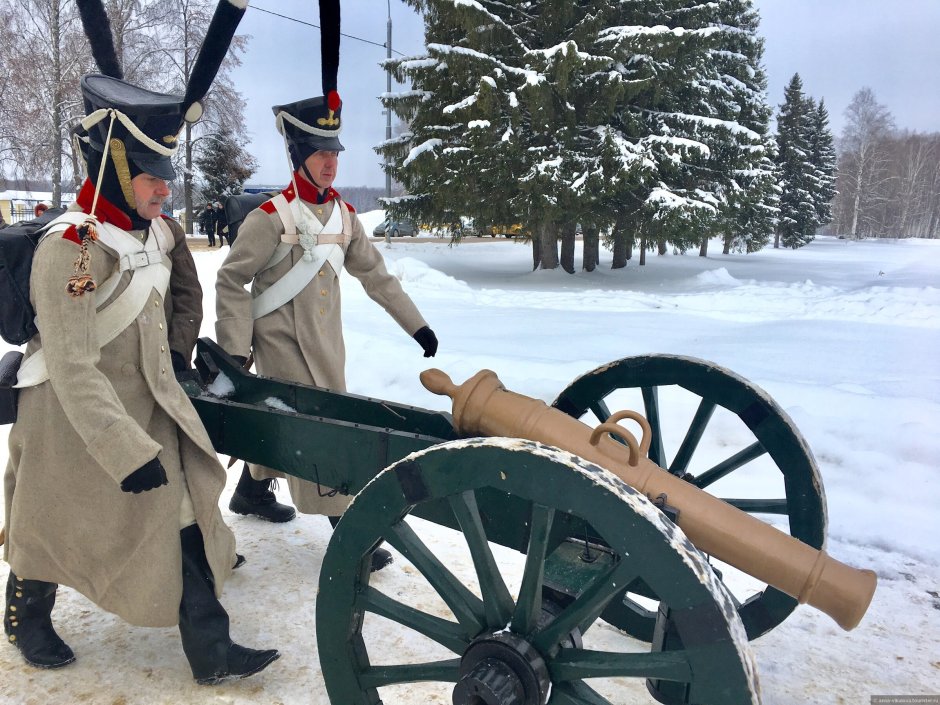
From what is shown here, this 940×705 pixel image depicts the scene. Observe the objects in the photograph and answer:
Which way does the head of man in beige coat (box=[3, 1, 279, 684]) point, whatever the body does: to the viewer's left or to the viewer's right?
to the viewer's right

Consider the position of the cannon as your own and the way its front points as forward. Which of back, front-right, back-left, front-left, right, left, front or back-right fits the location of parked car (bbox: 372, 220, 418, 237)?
back-left

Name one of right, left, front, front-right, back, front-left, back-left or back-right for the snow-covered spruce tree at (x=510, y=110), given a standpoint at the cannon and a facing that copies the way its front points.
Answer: back-left

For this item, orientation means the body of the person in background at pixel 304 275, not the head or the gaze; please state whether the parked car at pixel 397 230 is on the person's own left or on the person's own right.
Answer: on the person's own left

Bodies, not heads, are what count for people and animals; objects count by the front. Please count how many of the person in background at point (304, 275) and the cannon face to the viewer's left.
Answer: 0

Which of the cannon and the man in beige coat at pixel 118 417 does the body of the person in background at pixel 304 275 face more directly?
the cannon

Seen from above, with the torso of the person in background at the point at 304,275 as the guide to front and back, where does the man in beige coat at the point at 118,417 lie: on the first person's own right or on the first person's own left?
on the first person's own right

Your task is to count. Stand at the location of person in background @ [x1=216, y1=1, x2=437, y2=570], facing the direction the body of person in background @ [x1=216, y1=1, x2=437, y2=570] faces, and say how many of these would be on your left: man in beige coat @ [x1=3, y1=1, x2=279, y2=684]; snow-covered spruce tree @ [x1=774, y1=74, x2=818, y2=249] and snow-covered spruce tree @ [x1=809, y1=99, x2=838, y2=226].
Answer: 2

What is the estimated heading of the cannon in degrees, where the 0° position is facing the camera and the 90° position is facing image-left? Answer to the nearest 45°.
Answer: approximately 315°
